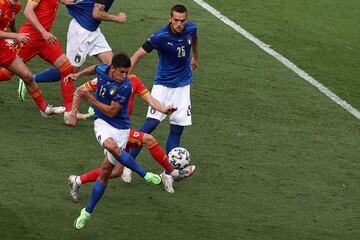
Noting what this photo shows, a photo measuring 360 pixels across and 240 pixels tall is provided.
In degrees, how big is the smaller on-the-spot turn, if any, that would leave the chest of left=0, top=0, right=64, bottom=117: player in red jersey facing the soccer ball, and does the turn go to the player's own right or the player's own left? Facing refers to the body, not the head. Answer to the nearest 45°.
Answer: approximately 45° to the player's own right

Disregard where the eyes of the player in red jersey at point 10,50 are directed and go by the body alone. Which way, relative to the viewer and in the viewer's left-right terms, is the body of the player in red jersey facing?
facing to the right of the viewer

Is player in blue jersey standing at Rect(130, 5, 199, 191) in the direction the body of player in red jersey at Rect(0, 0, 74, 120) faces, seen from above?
yes

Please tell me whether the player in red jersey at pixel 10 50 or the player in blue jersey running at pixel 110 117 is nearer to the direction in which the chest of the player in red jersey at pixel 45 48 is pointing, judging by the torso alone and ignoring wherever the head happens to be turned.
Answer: the player in blue jersey running

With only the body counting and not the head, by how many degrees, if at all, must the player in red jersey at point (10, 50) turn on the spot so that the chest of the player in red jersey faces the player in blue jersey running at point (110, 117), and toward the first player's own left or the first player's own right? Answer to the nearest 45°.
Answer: approximately 45° to the first player's own right

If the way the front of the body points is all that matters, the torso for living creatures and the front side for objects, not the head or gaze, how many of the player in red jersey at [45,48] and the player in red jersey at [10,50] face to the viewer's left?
0

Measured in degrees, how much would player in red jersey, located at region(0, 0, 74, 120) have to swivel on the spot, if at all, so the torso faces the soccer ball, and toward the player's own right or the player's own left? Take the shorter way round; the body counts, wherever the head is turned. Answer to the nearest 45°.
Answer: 0° — they already face it

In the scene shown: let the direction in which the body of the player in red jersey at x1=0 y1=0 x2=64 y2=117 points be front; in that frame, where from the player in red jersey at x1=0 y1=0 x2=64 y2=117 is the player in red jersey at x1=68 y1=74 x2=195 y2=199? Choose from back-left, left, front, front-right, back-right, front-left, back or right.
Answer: front-right

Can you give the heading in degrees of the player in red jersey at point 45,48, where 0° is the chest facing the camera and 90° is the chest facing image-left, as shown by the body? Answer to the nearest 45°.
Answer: approximately 315°
